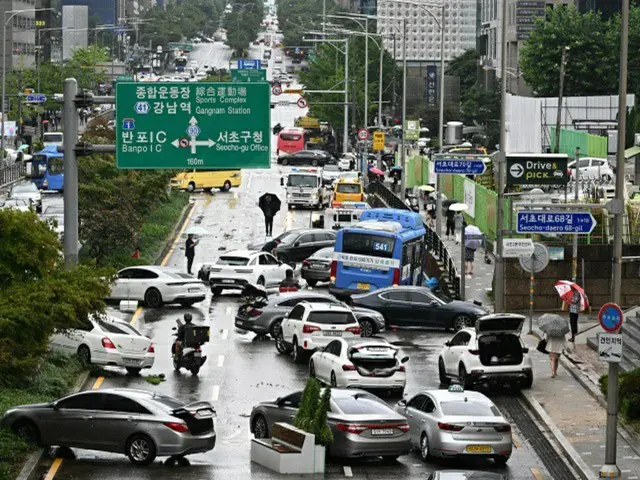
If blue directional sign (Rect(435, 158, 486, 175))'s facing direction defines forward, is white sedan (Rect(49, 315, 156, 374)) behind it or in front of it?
in front

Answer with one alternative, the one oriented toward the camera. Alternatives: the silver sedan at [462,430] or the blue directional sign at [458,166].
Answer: the blue directional sign

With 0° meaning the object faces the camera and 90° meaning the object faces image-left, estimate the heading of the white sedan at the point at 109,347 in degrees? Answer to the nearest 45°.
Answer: approximately 135°

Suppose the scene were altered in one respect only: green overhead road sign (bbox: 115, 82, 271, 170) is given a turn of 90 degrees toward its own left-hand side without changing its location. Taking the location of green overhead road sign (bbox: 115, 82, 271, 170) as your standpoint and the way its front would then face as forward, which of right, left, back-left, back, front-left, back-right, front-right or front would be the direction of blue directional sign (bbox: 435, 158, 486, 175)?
front-left

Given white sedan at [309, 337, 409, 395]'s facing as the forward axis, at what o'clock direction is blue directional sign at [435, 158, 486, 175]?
The blue directional sign is roughly at 2 o'clock from the white sedan.

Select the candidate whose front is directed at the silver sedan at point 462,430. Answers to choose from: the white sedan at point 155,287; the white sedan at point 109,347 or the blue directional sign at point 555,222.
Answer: the blue directional sign

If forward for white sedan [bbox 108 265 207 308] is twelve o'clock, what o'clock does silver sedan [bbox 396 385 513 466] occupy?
The silver sedan is roughly at 7 o'clock from the white sedan.

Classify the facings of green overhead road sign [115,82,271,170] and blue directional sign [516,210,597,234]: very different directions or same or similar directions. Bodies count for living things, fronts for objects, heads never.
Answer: same or similar directions

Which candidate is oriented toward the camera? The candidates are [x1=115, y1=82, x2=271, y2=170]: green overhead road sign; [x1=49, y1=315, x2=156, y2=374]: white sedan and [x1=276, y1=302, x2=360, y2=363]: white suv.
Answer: the green overhead road sign

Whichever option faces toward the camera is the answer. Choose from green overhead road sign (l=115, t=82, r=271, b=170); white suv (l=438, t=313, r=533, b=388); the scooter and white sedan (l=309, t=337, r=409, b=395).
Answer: the green overhead road sign

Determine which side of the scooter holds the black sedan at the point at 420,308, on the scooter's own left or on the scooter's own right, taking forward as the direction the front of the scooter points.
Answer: on the scooter's own right

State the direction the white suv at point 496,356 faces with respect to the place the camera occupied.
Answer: facing away from the viewer and to the left of the viewer

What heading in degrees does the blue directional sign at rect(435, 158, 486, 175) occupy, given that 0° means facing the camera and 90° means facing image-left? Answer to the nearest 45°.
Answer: approximately 0°

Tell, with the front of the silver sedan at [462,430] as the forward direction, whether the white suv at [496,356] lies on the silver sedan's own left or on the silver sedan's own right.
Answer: on the silver sedan's own right

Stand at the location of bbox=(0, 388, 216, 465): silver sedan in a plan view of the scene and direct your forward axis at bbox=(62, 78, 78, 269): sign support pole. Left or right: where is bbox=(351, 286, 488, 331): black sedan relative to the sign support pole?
right

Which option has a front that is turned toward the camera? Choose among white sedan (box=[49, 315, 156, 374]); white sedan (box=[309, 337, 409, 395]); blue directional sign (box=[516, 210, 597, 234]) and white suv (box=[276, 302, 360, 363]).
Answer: the blue directional sign

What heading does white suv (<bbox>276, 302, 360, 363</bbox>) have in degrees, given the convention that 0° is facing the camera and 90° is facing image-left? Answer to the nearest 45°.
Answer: approximately 135°

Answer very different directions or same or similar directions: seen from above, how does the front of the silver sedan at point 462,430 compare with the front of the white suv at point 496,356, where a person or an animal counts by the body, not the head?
same or similar directions
